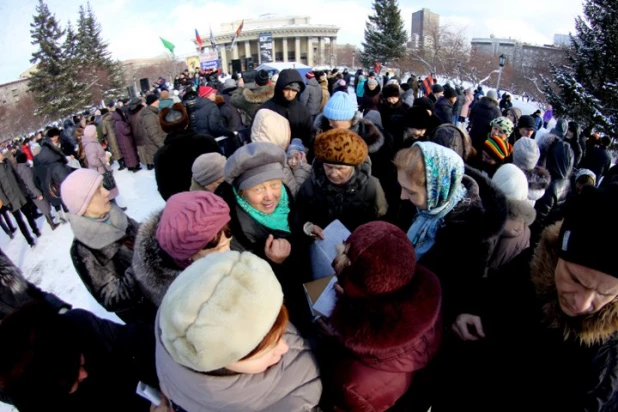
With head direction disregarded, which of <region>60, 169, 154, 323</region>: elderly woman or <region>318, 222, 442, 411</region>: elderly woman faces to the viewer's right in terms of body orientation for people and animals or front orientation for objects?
<region>60, 169, 154, 323</region>: elderly woman

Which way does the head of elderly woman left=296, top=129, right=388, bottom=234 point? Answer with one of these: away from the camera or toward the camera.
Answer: toward the camera

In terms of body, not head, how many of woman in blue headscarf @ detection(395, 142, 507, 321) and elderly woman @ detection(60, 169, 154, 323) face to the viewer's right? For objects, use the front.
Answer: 1

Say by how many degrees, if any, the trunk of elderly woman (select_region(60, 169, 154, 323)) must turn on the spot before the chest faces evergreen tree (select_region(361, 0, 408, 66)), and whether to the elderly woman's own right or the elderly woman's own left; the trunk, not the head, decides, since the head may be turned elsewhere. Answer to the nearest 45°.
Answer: approximately 45° to the elderly woman's own left

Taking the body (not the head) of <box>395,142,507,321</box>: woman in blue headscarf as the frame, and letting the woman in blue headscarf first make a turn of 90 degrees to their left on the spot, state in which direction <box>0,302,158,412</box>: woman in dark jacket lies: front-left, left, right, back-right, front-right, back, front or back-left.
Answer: front-right

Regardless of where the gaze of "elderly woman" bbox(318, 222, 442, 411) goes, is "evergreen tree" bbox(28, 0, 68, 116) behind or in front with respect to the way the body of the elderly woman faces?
in front

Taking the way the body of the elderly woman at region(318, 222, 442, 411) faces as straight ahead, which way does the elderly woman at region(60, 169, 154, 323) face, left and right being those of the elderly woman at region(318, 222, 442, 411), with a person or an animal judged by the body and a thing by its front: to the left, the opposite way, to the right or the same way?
to the right

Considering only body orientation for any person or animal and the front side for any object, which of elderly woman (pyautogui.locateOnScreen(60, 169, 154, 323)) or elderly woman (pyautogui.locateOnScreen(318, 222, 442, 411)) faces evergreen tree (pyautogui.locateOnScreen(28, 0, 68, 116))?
elderly woman (pyautogui.locateOnScreen(318, 222, 442, 411))

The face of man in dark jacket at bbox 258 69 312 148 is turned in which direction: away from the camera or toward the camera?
toward the camera

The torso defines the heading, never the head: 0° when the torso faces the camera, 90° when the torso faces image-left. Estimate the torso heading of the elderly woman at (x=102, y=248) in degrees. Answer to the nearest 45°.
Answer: approximately 270°

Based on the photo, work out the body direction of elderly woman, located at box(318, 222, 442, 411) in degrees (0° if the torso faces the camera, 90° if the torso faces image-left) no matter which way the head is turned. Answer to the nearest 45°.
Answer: approximately 135°

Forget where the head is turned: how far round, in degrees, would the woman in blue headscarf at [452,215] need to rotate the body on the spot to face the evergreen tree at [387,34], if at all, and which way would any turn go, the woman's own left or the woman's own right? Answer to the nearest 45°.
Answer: approximately 90° to the woman's own right

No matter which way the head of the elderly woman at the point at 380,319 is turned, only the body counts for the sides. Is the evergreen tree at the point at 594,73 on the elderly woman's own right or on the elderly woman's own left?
on the elderly woman's own right

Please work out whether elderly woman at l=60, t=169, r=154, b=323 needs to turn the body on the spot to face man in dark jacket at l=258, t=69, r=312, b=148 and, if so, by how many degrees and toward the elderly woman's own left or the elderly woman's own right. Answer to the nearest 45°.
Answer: approximately 45° to the elderly woman's own left

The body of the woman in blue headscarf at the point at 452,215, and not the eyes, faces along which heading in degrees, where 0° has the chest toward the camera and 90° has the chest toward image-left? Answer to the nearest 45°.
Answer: approximately 90°
